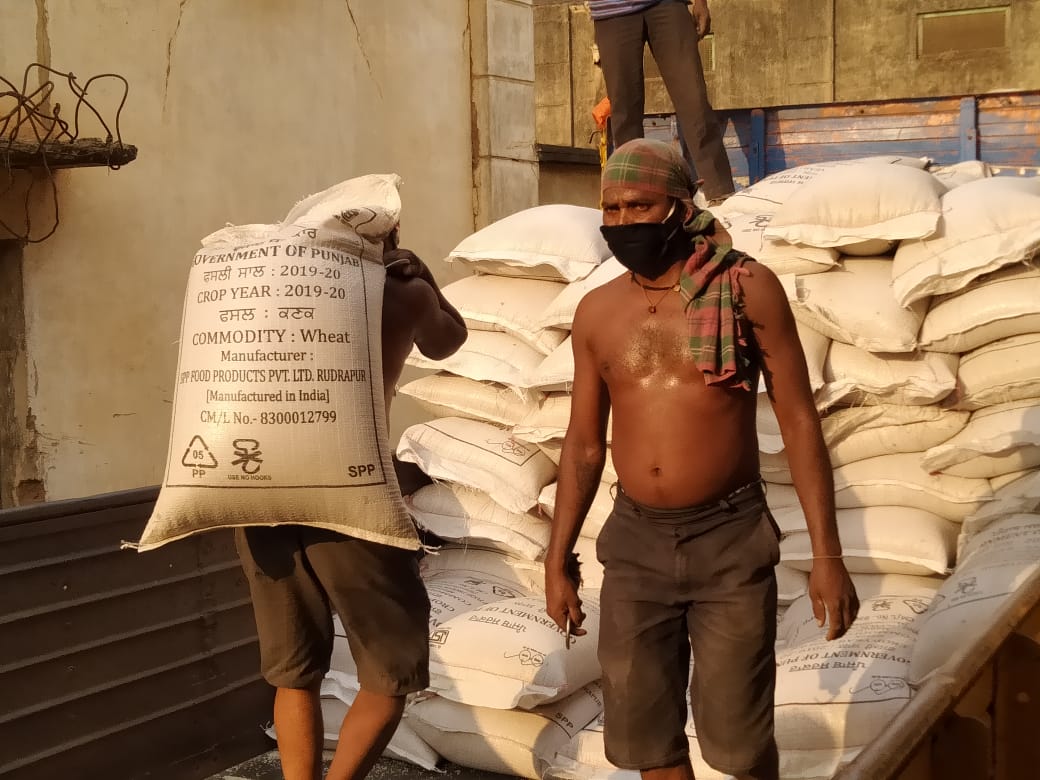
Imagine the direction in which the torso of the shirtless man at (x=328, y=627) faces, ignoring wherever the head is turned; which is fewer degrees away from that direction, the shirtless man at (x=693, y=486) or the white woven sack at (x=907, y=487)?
the white woven sack

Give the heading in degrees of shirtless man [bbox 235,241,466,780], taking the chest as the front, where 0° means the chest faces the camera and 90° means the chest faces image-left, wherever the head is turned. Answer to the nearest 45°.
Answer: approximately 225°

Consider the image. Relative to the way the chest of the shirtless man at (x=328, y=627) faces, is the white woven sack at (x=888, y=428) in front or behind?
in front

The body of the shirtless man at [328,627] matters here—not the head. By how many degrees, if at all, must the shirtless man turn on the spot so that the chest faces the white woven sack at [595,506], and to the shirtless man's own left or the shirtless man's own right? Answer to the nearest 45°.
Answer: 0° — they already face it

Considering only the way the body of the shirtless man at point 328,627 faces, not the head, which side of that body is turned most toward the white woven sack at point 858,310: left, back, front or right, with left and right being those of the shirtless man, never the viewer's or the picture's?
front

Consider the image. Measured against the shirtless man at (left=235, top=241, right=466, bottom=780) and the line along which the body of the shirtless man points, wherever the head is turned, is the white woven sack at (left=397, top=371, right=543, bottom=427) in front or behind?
in front

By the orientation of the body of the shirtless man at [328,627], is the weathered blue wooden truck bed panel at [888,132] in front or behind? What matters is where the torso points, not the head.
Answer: in front
